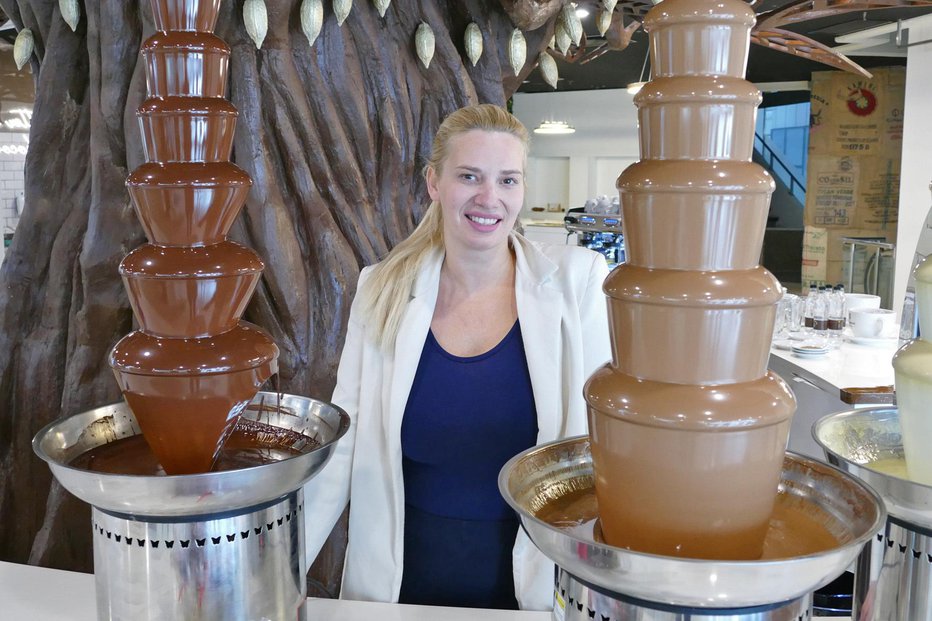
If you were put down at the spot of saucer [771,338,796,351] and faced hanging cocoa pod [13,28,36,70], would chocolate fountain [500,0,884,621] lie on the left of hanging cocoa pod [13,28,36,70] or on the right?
left

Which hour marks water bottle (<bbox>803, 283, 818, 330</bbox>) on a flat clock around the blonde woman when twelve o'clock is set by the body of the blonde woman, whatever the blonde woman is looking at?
The water bottle is roughly at 7 o'clock from the blonde woman.

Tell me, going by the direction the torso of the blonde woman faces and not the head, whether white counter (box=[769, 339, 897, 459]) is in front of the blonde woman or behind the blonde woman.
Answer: behind

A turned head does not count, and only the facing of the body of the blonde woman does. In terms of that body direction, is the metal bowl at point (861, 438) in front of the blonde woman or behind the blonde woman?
in front

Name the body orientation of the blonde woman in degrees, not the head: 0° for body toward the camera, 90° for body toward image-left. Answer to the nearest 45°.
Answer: approximately 0°

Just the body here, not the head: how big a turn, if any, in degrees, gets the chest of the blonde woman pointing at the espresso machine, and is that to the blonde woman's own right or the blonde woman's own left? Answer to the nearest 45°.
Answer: approximately 180°

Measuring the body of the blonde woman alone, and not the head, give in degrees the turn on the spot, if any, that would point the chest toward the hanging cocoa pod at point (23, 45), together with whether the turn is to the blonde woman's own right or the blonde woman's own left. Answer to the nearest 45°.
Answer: approximately 135° to the blonde woman's own right

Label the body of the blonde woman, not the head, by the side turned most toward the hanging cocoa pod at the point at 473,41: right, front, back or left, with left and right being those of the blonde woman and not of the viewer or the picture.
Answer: back

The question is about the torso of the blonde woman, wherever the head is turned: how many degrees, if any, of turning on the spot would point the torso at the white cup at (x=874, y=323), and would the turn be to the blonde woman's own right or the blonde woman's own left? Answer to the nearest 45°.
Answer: approximately 135° to the blonde woman's own left

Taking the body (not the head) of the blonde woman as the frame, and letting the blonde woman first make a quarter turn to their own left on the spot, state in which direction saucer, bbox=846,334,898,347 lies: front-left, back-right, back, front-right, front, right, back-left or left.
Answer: front-left

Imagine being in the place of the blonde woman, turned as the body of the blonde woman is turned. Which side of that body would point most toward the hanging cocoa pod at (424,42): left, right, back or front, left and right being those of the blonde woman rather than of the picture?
back

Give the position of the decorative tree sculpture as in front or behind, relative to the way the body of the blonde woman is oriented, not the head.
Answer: behind

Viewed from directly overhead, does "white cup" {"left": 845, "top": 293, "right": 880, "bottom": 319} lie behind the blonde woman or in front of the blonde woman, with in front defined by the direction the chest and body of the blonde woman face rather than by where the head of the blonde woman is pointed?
behind

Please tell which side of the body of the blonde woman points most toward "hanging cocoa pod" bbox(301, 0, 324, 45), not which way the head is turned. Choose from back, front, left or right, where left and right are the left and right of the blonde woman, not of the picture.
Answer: back

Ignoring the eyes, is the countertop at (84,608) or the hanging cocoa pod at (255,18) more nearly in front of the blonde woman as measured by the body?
the countertop
